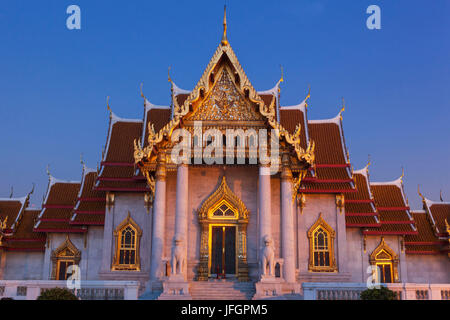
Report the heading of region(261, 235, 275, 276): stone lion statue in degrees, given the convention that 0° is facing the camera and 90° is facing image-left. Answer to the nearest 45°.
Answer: approximately 0°

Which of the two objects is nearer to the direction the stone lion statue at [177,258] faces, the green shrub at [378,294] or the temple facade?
the green shrub

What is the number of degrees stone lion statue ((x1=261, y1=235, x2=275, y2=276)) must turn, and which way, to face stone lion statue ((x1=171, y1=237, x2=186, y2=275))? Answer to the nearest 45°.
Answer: approximately 90° to its right

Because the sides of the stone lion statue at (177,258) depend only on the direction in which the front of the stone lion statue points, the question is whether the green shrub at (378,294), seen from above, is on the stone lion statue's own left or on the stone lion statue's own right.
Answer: on the stone lion statue's own left
